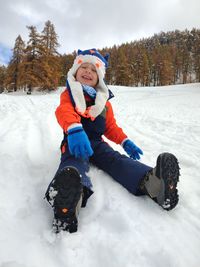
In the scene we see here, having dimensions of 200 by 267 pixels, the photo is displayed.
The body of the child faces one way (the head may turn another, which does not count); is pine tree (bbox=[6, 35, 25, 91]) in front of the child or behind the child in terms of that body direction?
behind

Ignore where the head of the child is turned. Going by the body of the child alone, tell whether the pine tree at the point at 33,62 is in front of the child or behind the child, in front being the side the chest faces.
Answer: behind

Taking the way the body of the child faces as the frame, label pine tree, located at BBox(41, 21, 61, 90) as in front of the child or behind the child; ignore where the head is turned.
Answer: behind

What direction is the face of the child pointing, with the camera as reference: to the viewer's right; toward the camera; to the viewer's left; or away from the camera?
toward the camera

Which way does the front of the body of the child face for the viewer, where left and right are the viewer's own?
facing the viewer
